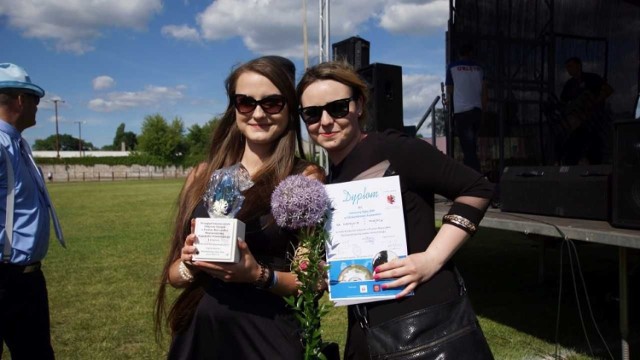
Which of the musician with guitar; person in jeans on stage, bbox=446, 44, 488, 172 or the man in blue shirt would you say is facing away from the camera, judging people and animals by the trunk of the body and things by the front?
the person in jeans on stage

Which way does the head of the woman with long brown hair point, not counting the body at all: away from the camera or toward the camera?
toward the camera

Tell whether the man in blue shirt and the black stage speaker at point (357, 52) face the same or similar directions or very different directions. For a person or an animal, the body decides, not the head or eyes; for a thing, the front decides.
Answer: very different directions

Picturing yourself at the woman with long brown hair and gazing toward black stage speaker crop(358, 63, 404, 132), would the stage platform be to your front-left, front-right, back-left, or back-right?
front-right

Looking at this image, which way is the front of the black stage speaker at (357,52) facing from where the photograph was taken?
facing the viewer and to the left of the viewer

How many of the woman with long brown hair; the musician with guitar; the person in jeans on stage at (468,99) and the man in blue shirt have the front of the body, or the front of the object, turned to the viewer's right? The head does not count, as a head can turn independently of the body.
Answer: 1

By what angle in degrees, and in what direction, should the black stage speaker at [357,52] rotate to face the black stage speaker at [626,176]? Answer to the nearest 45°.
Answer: approximately 90° to its left

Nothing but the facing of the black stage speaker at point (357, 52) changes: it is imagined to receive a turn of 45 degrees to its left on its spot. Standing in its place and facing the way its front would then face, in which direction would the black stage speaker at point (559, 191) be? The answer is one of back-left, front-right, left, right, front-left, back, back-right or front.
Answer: front-left

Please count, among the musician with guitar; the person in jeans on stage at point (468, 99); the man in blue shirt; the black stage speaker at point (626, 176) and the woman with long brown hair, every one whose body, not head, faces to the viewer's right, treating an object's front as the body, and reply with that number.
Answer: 1

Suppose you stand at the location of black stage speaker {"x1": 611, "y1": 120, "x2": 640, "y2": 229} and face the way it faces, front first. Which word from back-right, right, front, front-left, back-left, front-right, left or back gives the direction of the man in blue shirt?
front

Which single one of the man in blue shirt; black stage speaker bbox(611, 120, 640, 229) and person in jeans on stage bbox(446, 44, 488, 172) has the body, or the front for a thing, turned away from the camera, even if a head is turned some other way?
the person in jeans on stage

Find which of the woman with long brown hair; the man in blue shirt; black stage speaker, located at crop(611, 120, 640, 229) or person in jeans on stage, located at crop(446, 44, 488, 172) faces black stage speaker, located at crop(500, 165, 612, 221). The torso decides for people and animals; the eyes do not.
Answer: the man in blue shirt

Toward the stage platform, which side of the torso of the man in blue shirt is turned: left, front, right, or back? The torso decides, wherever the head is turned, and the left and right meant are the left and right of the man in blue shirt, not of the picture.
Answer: front

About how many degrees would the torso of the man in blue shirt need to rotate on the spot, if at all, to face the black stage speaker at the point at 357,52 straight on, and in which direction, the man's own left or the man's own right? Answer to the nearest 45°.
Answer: approximately 45° to the man's own left

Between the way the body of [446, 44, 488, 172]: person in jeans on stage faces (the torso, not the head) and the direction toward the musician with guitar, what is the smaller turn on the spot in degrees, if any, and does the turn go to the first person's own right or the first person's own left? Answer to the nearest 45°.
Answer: approximately 45° to the first person's own right

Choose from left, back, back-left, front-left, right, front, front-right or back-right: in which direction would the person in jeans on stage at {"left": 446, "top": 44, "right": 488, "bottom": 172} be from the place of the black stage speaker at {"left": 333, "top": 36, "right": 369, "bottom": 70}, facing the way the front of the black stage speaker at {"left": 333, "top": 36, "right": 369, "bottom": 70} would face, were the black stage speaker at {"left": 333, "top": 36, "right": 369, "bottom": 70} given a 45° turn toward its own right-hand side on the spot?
back

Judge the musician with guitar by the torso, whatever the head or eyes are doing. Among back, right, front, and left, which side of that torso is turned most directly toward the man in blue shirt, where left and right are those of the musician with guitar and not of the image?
front

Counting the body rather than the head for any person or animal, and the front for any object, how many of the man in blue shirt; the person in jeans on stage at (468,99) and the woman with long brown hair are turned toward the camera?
1

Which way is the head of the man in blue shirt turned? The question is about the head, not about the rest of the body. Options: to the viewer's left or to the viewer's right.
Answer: to the viewer's right

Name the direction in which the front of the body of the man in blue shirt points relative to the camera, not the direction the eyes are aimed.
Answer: to the viewer's right

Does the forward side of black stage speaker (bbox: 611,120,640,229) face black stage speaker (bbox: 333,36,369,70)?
no
